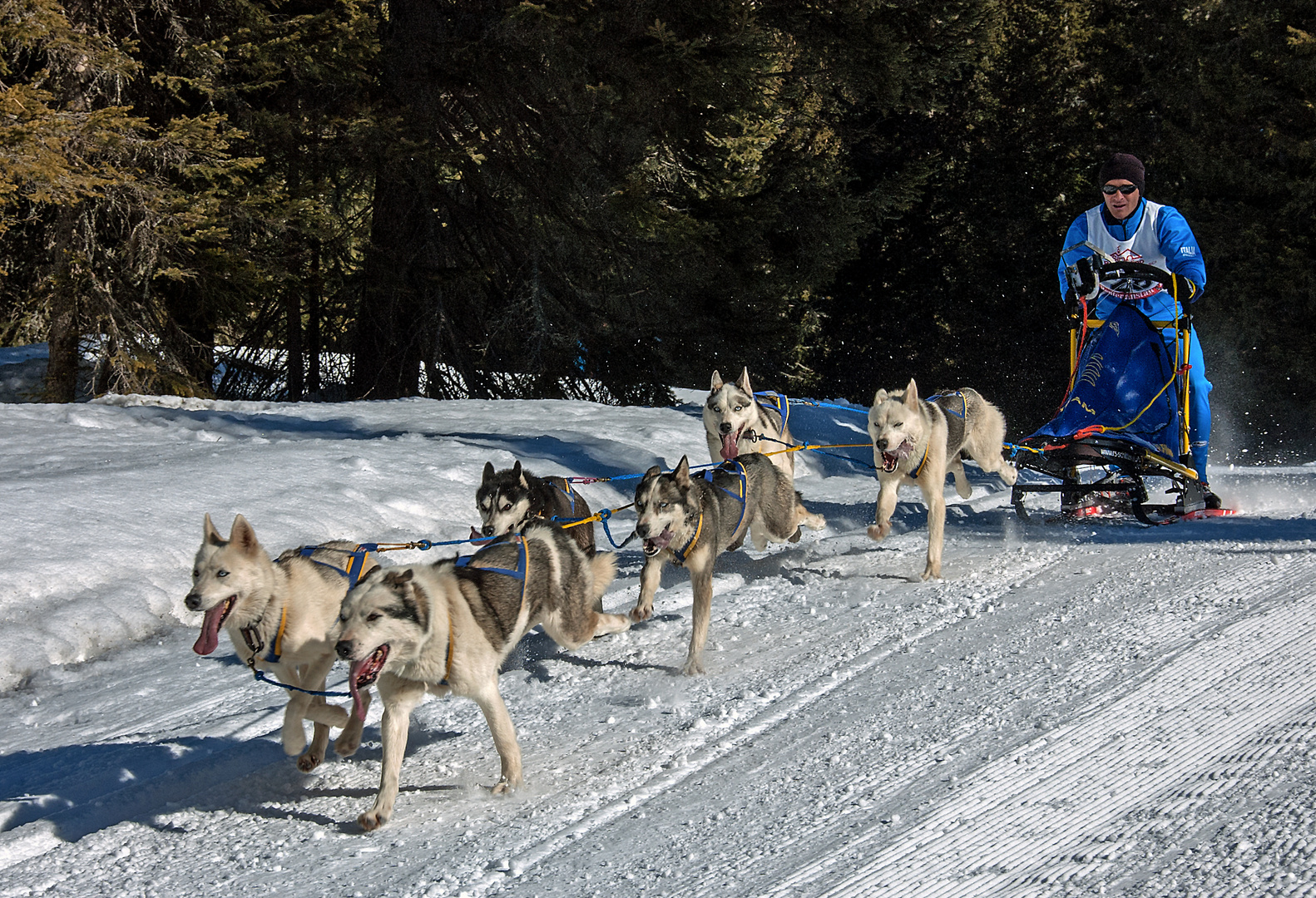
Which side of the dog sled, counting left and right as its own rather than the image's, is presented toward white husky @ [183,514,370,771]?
front

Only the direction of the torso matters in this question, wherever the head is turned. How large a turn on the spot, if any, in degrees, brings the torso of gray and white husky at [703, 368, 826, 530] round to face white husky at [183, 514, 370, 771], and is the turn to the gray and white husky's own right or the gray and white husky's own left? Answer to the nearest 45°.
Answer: approximately 45° to the gray and white husky's own left

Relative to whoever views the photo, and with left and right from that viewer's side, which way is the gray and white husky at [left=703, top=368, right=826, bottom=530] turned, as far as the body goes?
facing the viewer and to the left of the viewer

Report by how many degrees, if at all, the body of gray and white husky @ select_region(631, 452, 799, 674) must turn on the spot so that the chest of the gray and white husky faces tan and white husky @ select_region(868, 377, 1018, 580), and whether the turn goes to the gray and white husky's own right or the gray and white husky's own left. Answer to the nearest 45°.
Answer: approximately 180°

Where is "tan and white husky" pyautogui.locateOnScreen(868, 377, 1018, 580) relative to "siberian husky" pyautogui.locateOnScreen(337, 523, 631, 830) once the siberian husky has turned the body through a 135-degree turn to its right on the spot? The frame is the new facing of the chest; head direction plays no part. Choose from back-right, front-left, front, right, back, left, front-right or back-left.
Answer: front-right

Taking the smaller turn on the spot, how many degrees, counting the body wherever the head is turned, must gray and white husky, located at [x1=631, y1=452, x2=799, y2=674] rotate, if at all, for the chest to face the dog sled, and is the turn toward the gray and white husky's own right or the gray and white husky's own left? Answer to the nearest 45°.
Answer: approximately 180°

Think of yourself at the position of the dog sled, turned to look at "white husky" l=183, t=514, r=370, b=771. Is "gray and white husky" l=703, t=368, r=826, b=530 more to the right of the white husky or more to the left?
right

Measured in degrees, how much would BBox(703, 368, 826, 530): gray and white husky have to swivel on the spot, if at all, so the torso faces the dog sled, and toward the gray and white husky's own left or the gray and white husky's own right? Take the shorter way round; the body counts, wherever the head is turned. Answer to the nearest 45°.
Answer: approximately 135° to the gray and white husky's own left

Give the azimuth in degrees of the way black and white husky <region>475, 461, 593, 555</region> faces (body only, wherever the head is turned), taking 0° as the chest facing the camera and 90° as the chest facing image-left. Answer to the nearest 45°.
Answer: approximately 45°

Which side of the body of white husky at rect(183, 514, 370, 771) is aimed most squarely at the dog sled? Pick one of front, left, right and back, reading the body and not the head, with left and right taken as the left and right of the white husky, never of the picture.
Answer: back

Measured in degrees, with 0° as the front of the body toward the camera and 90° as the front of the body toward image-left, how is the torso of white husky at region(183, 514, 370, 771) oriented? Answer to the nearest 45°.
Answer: approximately 45°

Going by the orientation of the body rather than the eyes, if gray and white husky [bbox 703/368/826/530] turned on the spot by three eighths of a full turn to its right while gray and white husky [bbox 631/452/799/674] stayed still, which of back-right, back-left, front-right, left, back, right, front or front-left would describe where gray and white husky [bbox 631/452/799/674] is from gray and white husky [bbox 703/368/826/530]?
back

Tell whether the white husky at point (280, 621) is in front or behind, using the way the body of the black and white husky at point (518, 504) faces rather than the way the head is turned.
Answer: in front
